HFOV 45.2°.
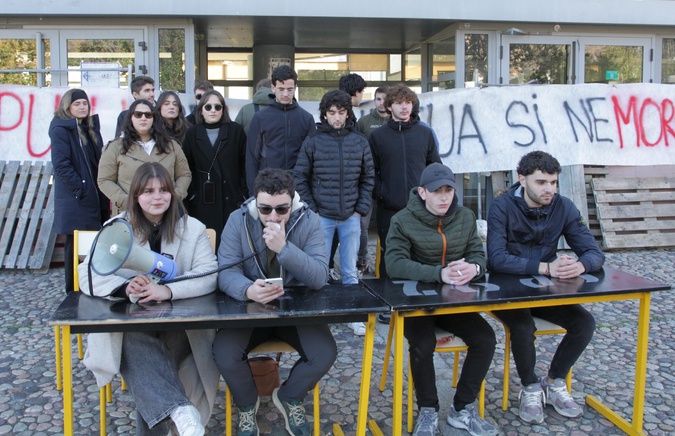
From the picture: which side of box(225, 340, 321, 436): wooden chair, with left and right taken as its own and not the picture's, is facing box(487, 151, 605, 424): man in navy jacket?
left

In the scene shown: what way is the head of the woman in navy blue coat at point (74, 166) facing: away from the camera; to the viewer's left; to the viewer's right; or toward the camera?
toward the camera

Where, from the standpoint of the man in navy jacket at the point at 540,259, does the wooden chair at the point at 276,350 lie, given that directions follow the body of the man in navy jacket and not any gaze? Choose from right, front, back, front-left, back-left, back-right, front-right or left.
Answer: front-right

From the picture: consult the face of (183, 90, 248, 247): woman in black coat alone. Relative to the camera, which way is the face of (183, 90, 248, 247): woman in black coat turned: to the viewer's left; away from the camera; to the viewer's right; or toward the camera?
toward the camera

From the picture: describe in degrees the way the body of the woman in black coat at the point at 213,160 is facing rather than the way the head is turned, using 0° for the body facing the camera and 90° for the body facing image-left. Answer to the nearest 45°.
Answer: approximately 0°

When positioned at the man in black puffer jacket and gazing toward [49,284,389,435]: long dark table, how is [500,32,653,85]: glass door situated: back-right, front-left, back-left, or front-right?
back-left

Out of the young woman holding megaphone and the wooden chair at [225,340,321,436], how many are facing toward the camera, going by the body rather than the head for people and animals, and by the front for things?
2

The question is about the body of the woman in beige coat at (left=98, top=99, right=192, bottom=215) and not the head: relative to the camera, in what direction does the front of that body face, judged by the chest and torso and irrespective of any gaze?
toward the camera

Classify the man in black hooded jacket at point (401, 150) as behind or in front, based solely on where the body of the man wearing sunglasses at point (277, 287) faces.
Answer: behind

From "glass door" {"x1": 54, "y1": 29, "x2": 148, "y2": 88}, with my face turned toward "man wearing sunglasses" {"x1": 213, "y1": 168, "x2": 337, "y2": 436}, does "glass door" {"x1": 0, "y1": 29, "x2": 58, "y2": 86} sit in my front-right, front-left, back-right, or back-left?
back-right

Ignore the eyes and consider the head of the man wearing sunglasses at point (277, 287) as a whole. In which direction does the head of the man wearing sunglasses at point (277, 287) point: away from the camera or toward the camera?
toward the camera

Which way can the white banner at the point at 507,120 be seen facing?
toward the camera

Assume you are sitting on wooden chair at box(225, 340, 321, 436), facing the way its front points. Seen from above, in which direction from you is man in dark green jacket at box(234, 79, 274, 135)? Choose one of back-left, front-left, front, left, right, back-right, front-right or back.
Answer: back

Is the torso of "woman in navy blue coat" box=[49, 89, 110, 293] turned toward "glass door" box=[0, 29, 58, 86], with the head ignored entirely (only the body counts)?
no

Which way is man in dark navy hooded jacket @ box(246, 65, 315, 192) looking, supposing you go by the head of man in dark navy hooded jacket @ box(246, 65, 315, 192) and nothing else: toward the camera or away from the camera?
toward the camera

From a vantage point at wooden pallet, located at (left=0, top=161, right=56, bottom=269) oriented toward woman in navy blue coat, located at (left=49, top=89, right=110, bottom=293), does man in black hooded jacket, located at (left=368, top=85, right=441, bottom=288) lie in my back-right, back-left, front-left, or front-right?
front-left

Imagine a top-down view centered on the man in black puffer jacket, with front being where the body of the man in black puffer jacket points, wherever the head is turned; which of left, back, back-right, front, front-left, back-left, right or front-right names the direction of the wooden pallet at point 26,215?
back-right

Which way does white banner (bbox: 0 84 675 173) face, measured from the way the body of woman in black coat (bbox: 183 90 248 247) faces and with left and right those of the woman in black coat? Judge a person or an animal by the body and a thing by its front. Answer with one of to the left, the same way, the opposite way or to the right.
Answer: the same way

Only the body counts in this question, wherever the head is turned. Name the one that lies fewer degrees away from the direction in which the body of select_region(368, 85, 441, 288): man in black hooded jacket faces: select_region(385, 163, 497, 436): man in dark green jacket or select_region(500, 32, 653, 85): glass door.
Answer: the man in dark green jacket

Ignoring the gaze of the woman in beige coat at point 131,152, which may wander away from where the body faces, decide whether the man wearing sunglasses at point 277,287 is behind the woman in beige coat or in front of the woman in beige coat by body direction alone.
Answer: in front

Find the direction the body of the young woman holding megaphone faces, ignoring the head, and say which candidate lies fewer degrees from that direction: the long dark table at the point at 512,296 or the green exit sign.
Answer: the long dark table

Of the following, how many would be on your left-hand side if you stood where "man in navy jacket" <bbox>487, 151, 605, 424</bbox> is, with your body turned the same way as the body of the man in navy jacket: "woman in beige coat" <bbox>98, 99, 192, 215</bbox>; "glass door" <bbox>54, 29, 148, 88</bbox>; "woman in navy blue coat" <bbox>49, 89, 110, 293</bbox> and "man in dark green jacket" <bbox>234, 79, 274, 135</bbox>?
0
